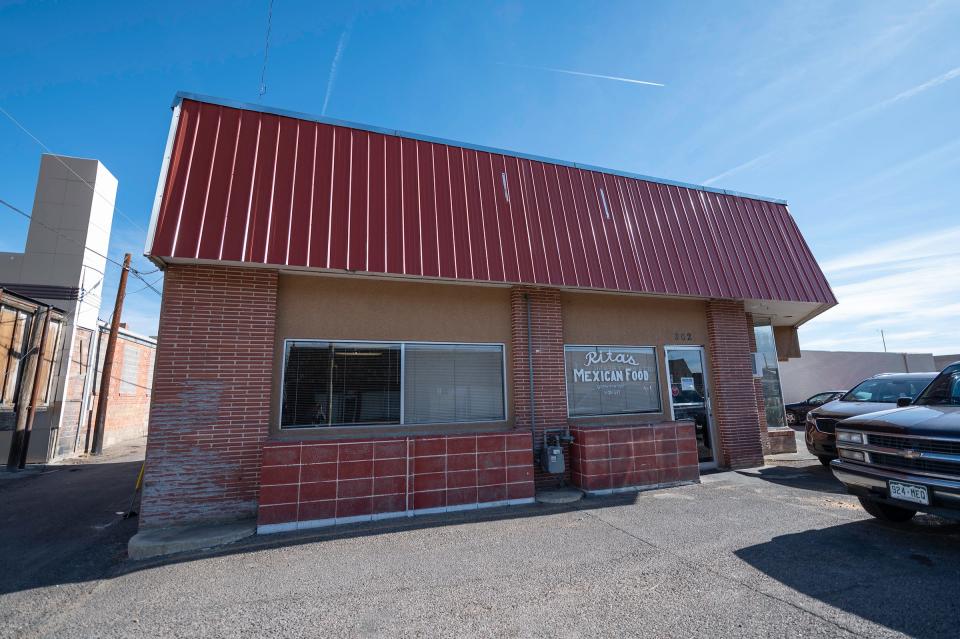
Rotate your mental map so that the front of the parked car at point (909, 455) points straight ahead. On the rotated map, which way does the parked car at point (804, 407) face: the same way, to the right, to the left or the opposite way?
the same way

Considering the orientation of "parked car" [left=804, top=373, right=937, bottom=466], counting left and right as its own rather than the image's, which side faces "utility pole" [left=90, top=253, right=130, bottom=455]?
front

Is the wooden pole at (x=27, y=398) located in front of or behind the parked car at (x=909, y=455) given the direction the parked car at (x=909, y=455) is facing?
in front

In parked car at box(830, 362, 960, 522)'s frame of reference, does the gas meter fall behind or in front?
in front

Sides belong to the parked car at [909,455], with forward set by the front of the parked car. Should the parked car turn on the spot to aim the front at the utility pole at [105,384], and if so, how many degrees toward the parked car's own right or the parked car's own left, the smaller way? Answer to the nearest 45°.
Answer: approximately 45° to the parked car's own right

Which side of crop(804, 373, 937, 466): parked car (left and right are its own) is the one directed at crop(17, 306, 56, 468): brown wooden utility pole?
front

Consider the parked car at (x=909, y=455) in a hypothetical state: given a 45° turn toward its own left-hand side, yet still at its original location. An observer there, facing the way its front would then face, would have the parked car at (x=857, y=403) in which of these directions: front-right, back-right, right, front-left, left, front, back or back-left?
back

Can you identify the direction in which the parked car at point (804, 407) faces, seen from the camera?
facing the viewer and to the left of the viewer

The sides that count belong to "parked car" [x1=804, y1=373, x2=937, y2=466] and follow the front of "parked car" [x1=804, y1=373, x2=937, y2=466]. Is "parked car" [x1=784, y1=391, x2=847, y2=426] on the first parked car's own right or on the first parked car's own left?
on the first parked car's own right

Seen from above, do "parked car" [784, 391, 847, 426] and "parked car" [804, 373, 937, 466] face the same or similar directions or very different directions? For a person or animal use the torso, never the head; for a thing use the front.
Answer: same or similar directions

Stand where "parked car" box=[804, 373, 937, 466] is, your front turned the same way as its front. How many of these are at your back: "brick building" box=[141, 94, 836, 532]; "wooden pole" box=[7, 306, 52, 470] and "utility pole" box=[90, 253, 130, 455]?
0

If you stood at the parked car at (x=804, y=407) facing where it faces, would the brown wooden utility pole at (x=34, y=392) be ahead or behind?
ahead

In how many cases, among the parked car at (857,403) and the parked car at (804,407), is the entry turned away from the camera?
0
